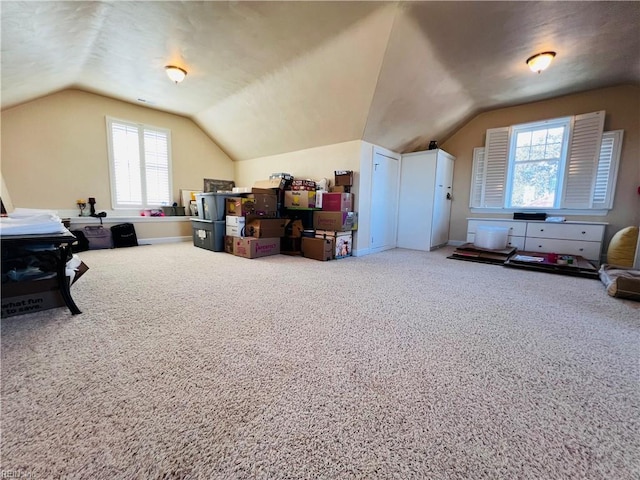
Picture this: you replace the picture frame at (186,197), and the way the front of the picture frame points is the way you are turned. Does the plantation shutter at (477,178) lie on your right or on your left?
on your left

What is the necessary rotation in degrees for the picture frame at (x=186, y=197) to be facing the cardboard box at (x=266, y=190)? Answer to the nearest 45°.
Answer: approximately 45° to its left

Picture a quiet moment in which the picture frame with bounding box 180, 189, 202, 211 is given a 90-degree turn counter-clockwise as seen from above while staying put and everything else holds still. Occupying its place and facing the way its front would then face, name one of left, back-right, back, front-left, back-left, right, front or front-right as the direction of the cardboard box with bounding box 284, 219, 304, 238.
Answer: front-right

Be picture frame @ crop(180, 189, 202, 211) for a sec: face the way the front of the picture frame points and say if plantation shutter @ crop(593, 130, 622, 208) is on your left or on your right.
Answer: on your left

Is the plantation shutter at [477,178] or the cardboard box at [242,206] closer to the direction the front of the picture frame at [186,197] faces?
the cardboard box

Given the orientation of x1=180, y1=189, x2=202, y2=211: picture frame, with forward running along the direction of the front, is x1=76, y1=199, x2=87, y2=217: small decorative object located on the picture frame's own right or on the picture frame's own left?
on the picture frame's own right

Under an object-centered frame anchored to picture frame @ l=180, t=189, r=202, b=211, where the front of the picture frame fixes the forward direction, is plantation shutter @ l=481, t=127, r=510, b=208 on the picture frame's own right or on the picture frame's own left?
on the picture frame's own left

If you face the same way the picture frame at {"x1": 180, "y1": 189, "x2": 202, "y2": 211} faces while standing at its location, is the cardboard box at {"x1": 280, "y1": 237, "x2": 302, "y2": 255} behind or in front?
in front

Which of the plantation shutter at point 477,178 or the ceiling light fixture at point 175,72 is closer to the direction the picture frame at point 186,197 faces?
the ceiling light fixture

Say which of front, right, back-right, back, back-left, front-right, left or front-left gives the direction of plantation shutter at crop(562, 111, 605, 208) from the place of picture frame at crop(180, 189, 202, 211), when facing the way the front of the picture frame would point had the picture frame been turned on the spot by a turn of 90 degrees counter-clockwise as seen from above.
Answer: front-right

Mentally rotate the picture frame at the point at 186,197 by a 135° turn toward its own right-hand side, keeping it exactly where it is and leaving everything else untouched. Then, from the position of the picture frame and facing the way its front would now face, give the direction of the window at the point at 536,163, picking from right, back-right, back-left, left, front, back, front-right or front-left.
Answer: back

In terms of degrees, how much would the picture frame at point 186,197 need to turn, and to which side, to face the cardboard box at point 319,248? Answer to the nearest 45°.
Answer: approximately 45° to its left

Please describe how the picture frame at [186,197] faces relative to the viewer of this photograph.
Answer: facing the viewer

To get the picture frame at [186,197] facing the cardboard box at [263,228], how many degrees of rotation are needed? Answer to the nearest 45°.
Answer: approximately 45° to its left

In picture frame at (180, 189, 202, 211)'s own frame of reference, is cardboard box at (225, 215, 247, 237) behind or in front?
in front

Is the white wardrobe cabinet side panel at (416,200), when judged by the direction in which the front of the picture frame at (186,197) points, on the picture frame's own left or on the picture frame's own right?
on the picture frame's own left

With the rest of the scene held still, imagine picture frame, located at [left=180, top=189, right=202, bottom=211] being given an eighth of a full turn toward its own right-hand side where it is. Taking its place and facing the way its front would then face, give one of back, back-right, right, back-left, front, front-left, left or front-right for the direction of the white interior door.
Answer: left

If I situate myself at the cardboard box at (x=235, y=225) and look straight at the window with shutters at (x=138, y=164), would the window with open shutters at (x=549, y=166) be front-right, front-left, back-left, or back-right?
back-right

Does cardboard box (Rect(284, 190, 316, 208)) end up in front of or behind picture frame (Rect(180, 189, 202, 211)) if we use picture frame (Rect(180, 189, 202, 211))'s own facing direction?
in front
